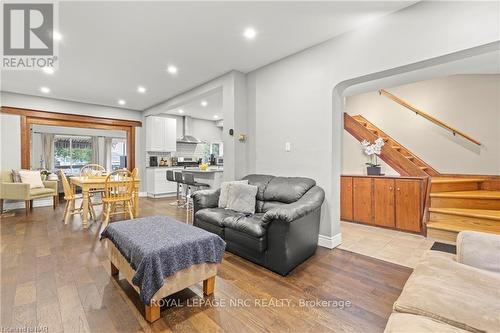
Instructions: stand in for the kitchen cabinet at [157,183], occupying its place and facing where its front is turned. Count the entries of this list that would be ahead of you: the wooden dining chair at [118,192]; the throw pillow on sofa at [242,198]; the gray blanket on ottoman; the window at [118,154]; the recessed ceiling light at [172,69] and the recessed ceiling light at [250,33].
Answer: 5

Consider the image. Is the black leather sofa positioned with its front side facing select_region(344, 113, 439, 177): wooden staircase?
no

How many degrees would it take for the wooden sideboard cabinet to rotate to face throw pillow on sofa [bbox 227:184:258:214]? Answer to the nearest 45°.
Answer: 0° — it already faces it

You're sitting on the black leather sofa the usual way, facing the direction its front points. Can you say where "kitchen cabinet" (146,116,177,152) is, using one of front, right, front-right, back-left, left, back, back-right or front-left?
right

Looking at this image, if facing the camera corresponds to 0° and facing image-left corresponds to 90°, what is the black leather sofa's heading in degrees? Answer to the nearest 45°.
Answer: approximately 45°

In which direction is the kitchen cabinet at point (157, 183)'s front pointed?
toward the camera

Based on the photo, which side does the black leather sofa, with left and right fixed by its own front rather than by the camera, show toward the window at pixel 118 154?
right

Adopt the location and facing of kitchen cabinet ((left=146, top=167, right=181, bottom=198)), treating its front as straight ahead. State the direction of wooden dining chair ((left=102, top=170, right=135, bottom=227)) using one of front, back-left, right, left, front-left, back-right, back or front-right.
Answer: front

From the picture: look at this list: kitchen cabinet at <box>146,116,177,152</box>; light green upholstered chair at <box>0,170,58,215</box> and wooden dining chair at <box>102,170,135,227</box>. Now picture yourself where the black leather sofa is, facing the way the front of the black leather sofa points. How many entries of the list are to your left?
0

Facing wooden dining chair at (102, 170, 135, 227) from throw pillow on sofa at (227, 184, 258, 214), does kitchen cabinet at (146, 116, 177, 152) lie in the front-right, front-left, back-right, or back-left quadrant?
front-right

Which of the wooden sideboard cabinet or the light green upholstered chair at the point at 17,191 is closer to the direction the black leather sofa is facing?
the light green upholstered chair

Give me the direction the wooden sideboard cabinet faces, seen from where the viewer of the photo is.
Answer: facing the viewer and to the left of the viewer

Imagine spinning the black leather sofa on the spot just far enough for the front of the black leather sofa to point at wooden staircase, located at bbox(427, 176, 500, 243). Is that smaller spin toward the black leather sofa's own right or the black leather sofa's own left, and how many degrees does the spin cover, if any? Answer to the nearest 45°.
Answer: approximately 135° to the black leather sofa's own left

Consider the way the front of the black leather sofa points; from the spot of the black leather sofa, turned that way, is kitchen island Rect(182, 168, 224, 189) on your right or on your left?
on your right

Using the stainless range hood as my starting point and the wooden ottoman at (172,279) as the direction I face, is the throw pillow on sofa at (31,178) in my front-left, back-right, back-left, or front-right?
front-right

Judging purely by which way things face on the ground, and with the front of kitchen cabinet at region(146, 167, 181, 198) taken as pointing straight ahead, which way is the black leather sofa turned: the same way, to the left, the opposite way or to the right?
to the right

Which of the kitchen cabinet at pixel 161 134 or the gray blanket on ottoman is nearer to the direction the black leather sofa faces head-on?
the gray blanket on ottoman

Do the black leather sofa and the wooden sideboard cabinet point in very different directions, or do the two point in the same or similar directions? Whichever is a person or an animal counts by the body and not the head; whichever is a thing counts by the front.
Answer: same or similar directions

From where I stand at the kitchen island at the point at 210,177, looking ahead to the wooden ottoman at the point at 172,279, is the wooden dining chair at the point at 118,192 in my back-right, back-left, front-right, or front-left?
front-right

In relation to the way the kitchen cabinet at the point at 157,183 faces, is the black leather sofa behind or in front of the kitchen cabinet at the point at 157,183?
in front
